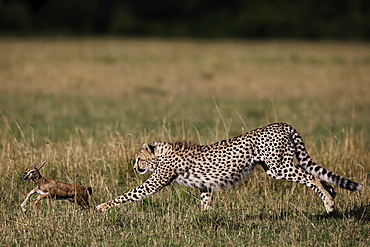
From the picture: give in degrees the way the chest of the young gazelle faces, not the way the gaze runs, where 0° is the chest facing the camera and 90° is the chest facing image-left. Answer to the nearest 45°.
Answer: approximately 90°

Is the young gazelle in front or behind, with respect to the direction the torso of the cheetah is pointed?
in front

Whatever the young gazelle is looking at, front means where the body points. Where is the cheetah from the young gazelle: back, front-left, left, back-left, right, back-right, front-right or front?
back

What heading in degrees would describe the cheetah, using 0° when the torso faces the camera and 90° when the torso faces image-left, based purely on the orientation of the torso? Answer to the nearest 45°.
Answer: approximately 90°

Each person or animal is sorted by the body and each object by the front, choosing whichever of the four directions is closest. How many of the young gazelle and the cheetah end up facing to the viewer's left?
2
